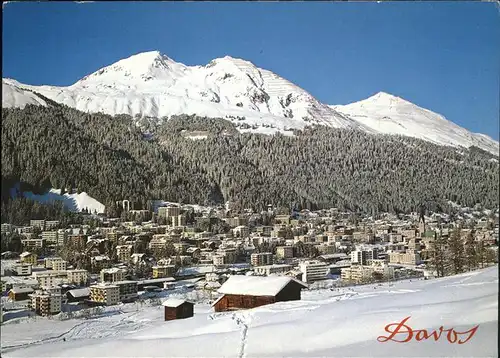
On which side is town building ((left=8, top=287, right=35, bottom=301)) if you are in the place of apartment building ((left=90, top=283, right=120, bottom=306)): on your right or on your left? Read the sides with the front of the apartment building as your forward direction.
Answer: on your right

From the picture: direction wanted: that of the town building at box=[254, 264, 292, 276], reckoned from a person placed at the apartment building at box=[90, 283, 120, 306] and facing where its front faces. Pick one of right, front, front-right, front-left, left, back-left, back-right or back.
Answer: back-left

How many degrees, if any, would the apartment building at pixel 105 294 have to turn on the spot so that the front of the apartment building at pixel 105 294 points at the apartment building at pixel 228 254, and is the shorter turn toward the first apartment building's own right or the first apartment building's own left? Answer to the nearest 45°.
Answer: approximately 135° to the first apartment building's own left

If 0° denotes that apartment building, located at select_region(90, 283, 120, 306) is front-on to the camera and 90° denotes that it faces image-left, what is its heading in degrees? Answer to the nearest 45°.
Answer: approximately 45°

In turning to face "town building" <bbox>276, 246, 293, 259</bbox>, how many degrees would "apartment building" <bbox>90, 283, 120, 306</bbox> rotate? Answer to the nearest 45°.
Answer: approximately 135° to its left
